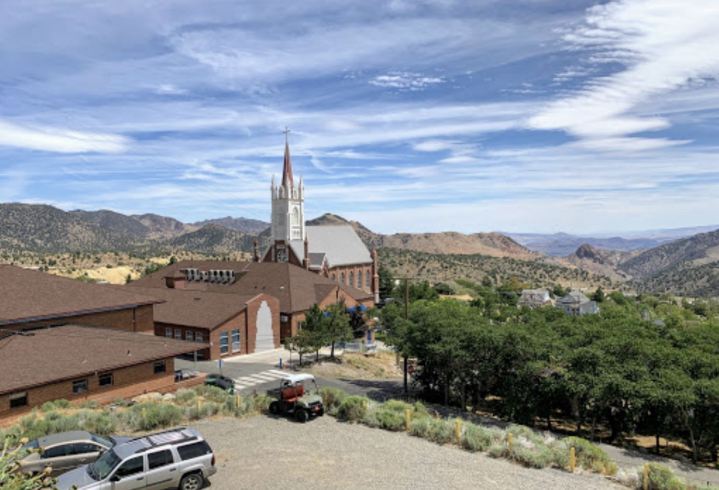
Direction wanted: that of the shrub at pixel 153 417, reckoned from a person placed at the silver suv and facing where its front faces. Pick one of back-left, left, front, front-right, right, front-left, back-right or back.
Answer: back-right

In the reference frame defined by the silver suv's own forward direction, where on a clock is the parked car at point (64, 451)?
The parked car is roughly at 3 o'clock from the silver suv.

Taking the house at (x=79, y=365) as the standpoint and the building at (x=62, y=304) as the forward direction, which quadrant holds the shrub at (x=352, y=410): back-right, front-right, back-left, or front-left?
back-right

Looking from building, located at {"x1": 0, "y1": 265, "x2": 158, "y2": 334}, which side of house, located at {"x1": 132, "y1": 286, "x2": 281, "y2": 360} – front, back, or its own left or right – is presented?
right

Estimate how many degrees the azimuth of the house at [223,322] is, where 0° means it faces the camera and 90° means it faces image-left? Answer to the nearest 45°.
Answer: approximately 315°

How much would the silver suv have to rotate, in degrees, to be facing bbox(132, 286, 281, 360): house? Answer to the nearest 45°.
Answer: approximately 135° to its right

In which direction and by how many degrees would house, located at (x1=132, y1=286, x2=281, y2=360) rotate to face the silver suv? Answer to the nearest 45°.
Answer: approximately 45° to its right
